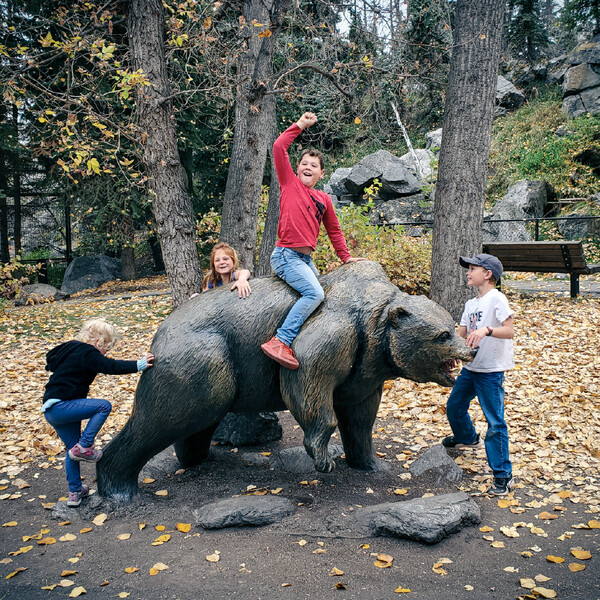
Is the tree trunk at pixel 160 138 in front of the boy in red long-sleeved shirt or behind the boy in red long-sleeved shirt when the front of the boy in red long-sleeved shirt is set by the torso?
behind

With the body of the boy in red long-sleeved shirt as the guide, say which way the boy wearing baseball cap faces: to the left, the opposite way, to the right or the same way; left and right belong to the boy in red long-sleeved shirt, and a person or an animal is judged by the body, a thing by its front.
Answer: to the right

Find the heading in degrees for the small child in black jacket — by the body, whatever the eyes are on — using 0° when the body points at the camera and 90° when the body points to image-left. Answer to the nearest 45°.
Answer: approximately 270°

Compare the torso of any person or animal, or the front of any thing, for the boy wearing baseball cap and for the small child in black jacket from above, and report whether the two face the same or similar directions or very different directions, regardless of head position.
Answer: very different directions

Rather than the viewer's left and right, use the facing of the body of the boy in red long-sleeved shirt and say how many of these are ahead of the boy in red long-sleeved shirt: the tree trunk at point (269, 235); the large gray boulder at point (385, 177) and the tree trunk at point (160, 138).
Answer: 0

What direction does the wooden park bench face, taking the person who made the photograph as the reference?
facing away from the viewer and to the right of the viewer

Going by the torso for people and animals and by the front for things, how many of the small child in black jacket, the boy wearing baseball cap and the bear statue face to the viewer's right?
2

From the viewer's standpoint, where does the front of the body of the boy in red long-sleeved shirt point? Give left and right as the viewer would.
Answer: facing the viewer and to the right of the viewer

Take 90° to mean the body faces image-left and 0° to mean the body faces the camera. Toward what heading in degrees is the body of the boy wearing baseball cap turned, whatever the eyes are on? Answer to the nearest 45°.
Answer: approximately 45°

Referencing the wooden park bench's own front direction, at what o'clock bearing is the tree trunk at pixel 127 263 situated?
The tree trunk is roughly at 8 o'clock from the wooden park bench.

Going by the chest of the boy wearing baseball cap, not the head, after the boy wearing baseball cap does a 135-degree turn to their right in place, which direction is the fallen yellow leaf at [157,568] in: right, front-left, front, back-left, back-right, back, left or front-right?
back-left

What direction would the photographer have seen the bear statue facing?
facing to the right of the viewer

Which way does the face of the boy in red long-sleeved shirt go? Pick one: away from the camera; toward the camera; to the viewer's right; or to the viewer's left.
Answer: toward the camera
